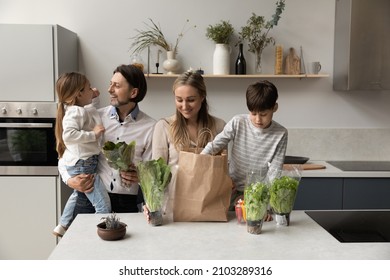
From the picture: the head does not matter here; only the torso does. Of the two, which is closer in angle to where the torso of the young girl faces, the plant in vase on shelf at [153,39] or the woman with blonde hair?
the woman with blonde hair

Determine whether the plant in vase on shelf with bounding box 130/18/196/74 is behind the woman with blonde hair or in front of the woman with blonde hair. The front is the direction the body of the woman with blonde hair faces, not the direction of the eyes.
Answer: behind

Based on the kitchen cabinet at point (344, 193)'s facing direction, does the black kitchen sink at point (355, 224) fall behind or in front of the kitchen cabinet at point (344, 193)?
in front

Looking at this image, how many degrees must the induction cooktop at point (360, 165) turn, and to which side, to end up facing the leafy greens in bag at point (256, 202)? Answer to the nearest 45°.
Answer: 0° — it already faces it

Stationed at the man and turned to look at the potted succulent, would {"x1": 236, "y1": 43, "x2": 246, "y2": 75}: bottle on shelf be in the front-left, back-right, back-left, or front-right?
back-left

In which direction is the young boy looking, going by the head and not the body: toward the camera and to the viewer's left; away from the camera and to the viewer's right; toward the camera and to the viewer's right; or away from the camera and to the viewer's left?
toward the camera and to the viewer's left

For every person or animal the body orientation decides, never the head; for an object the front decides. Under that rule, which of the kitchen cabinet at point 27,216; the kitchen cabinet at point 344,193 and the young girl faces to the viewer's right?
the young girl

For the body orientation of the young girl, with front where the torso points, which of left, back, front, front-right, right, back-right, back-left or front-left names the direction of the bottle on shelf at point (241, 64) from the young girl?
front-left
